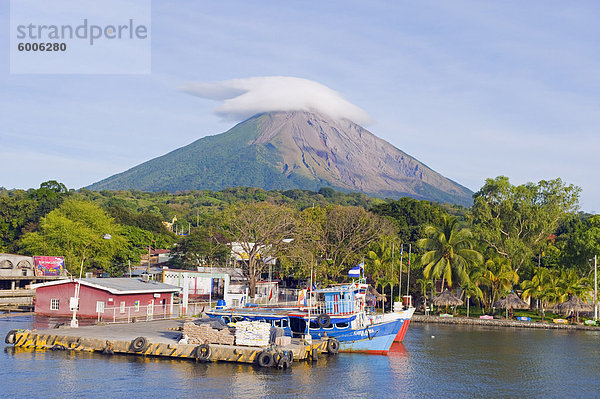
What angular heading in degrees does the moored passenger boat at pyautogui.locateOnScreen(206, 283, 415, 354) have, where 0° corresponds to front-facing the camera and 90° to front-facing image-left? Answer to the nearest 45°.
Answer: approximately 315°

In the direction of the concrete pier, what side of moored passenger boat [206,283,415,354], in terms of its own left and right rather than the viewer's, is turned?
back
